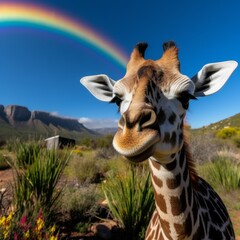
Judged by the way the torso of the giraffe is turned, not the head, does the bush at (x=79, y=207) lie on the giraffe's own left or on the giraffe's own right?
on the giraffe's own right

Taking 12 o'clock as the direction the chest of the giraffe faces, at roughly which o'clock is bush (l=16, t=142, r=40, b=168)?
The bush is roughly at 3 o'clock from the giraffe.

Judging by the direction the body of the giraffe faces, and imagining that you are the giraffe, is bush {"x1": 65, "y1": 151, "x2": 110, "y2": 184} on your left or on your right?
on your right

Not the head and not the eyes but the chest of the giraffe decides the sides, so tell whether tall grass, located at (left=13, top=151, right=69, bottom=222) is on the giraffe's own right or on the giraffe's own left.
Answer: on the giraffe's own right
